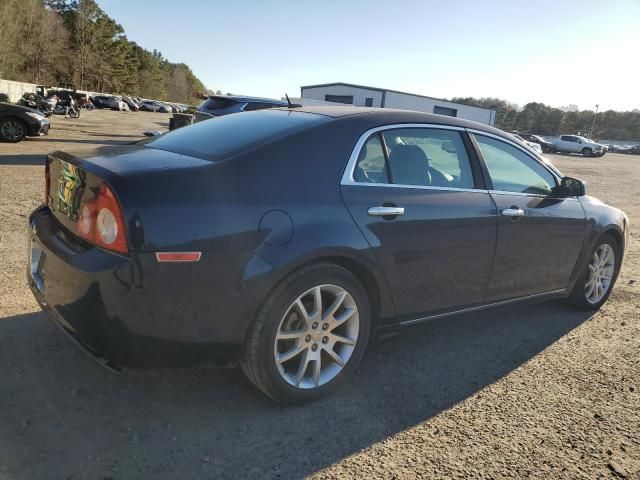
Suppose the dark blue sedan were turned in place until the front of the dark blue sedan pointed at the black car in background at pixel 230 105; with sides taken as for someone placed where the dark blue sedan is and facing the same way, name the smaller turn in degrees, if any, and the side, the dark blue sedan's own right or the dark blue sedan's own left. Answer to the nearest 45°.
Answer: approximately 45° to the dark blue sedan's own left

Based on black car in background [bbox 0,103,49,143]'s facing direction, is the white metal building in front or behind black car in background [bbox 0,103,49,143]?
in front

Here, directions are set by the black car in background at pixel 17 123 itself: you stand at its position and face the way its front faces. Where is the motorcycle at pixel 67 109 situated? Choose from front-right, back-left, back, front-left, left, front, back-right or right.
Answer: left

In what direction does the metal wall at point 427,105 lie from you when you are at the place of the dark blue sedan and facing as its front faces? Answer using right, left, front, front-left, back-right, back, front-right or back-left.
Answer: front-left

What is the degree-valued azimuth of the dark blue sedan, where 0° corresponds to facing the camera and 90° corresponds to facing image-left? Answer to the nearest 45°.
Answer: approximately 225°

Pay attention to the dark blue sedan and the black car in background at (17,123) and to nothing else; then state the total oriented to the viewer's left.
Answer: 0

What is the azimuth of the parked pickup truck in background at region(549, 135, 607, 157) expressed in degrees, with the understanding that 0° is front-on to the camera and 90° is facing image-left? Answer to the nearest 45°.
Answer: approximately 315°

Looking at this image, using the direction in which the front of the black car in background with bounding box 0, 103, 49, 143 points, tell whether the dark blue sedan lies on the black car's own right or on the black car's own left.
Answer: on the black car's own right

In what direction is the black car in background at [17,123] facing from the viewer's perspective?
to the viewer's right

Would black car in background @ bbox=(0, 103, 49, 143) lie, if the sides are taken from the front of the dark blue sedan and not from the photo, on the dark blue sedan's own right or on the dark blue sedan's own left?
on the dark blue sedan's own left
